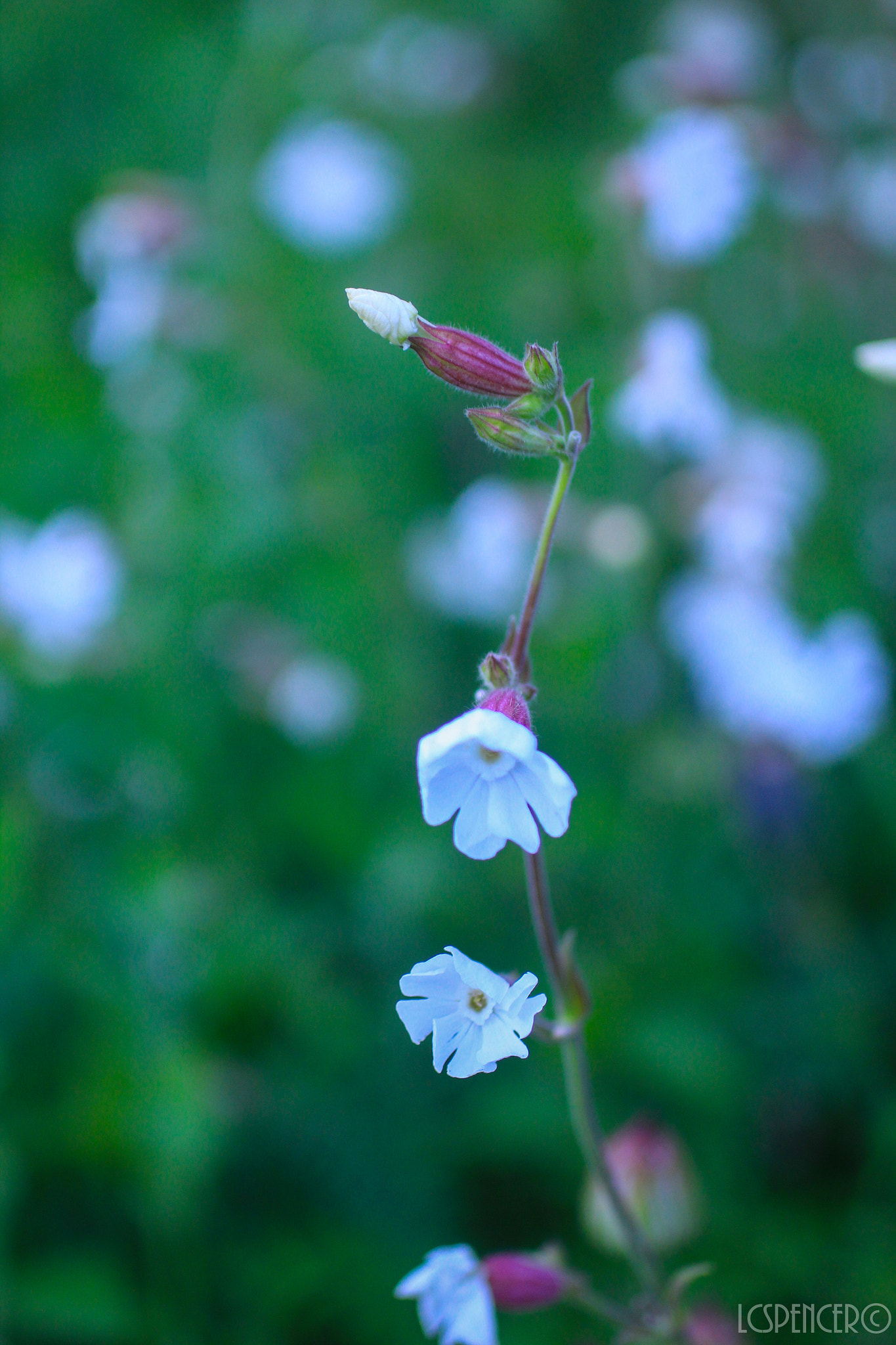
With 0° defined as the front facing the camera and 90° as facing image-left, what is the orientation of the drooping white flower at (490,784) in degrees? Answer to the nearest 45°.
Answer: approximately 0°

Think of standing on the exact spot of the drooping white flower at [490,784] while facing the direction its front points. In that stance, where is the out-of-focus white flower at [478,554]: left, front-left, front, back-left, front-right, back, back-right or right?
back
